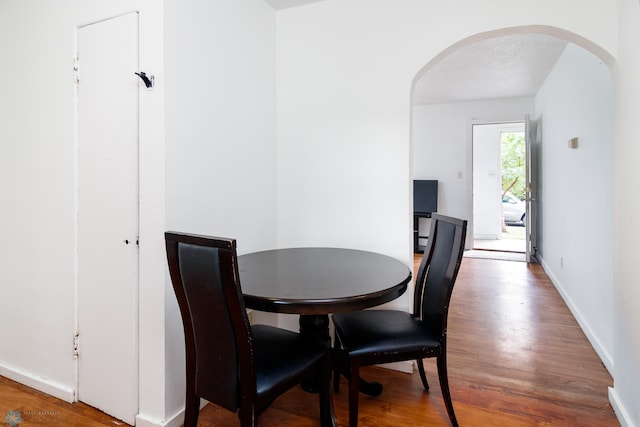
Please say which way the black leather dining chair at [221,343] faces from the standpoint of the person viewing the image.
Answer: facing away from the viewer and to the right of the viewer

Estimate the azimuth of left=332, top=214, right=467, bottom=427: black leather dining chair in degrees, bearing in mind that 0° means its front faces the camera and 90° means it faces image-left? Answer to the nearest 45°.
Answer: approximately 90°

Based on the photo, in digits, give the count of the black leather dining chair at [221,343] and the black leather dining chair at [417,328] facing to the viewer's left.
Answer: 1

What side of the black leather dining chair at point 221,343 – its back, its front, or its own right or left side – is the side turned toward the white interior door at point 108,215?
left
